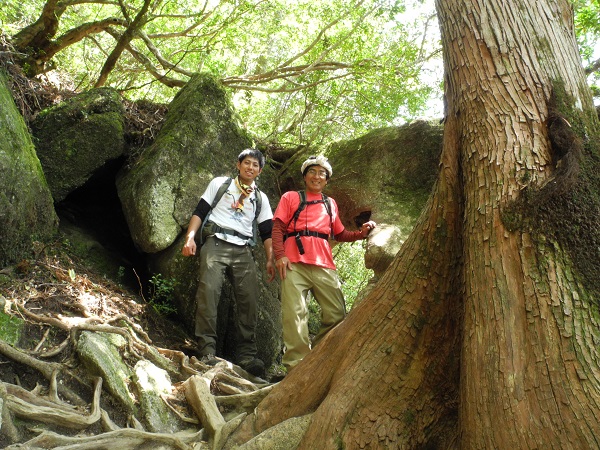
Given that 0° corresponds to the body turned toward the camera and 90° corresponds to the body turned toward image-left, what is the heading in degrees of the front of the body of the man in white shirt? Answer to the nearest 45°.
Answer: approximately 0°

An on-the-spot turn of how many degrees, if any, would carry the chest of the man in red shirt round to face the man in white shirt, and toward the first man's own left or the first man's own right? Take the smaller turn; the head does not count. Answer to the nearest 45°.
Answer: approximately 135° to the first man's own right

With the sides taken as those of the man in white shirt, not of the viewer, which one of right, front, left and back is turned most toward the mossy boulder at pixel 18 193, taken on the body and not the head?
right

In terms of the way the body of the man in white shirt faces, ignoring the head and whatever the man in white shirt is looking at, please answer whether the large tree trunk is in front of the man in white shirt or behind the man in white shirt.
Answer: in front

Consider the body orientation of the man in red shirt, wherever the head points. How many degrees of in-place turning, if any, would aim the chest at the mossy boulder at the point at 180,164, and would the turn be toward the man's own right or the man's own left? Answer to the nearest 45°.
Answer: approximately 135° to the man's own right

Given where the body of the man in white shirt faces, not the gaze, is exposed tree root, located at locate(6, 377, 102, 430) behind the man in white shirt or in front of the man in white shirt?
in front

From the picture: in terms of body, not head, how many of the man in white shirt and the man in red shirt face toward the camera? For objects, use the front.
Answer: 2
